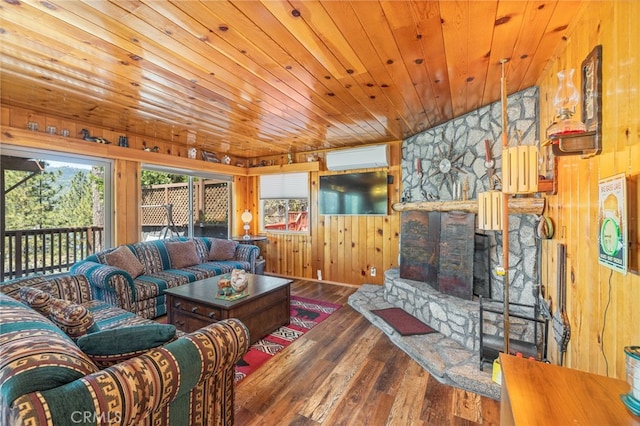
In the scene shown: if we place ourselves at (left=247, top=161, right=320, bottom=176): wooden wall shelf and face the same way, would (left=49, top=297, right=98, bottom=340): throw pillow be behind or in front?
in front

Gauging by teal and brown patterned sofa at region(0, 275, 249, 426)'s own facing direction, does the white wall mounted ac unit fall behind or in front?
in front

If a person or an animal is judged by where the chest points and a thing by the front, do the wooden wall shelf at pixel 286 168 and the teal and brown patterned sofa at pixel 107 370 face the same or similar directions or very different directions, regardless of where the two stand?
very different directions

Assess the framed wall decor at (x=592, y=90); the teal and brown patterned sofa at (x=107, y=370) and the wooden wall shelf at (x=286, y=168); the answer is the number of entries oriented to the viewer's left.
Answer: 1

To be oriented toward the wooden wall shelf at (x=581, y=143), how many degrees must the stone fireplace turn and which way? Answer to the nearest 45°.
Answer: approximately 45° to its left

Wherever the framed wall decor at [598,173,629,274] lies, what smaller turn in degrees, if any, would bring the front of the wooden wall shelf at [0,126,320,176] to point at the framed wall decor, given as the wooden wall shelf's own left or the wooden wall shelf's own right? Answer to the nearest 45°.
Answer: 0° — it already faces it

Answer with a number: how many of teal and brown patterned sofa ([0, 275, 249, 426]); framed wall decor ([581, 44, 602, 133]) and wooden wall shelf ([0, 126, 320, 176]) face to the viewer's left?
1

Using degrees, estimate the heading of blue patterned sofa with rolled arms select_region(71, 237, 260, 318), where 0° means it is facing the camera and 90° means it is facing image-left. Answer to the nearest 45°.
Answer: approximately 315°

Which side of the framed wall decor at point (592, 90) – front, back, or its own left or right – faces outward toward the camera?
left

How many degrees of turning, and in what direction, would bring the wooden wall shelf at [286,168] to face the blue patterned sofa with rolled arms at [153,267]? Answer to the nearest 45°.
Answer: approximately 45° to its right

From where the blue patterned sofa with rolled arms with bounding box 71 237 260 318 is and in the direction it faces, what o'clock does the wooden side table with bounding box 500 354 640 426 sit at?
The wooden side table is roughly at 1 o'clock from the blue patterned sofa with rolled arms.

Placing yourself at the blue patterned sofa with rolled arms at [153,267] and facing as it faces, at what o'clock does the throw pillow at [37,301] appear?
The throw pillow is roughly at 2 o'clock from the blue patterned sofa with rolled arms.
